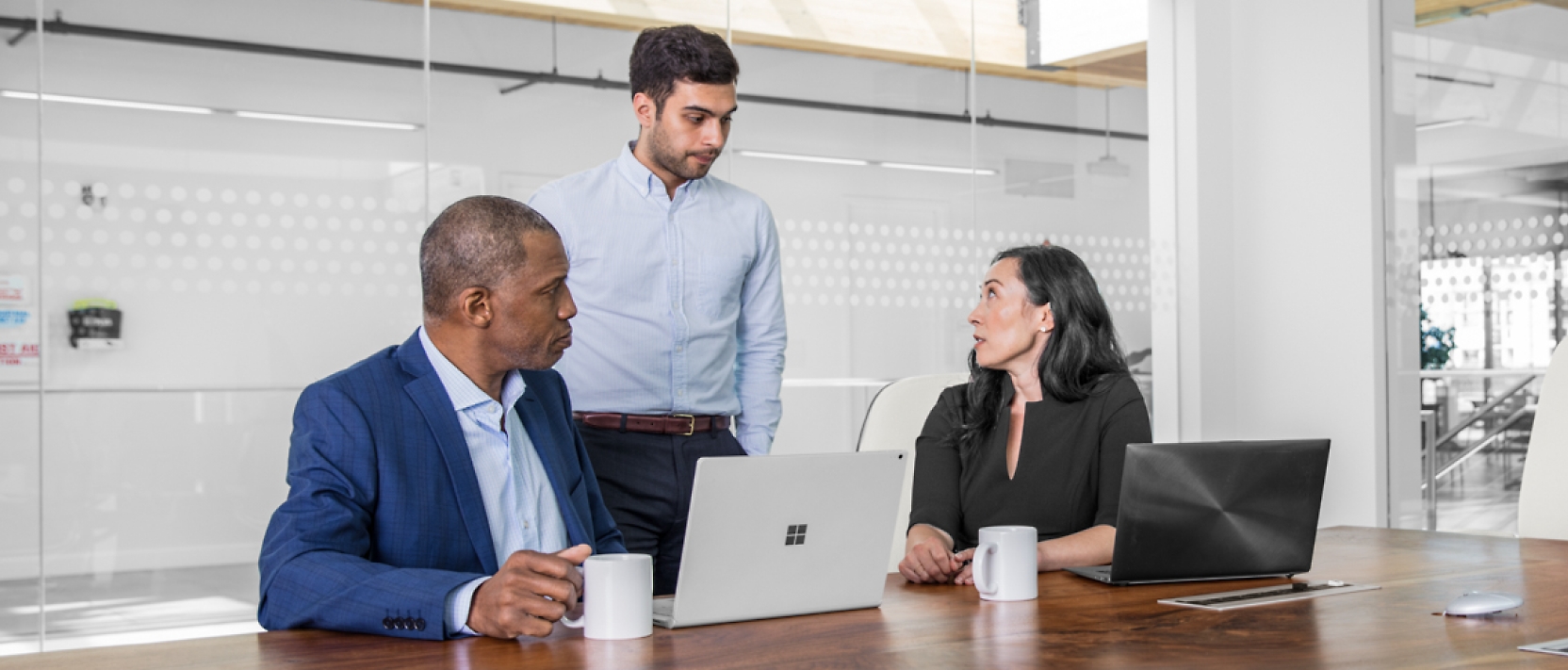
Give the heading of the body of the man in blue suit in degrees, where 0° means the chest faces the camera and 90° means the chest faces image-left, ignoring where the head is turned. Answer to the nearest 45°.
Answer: approximately 315°

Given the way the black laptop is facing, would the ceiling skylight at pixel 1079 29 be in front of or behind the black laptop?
in front

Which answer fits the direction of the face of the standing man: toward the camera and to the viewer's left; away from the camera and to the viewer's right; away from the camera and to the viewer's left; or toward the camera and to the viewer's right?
toward the camera and to the viewer's right

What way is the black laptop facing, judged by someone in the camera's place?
facing away from the viewer and to the left of the viewer

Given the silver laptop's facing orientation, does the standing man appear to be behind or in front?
in front

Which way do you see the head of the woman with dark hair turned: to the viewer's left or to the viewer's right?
to the viewer's left

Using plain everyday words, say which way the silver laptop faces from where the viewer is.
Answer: facing away from the viewer and to the left of the viewer

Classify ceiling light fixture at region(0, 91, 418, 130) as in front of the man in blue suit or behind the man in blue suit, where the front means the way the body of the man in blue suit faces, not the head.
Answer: behind

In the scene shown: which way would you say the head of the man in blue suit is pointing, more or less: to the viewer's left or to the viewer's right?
to the viewer's right
